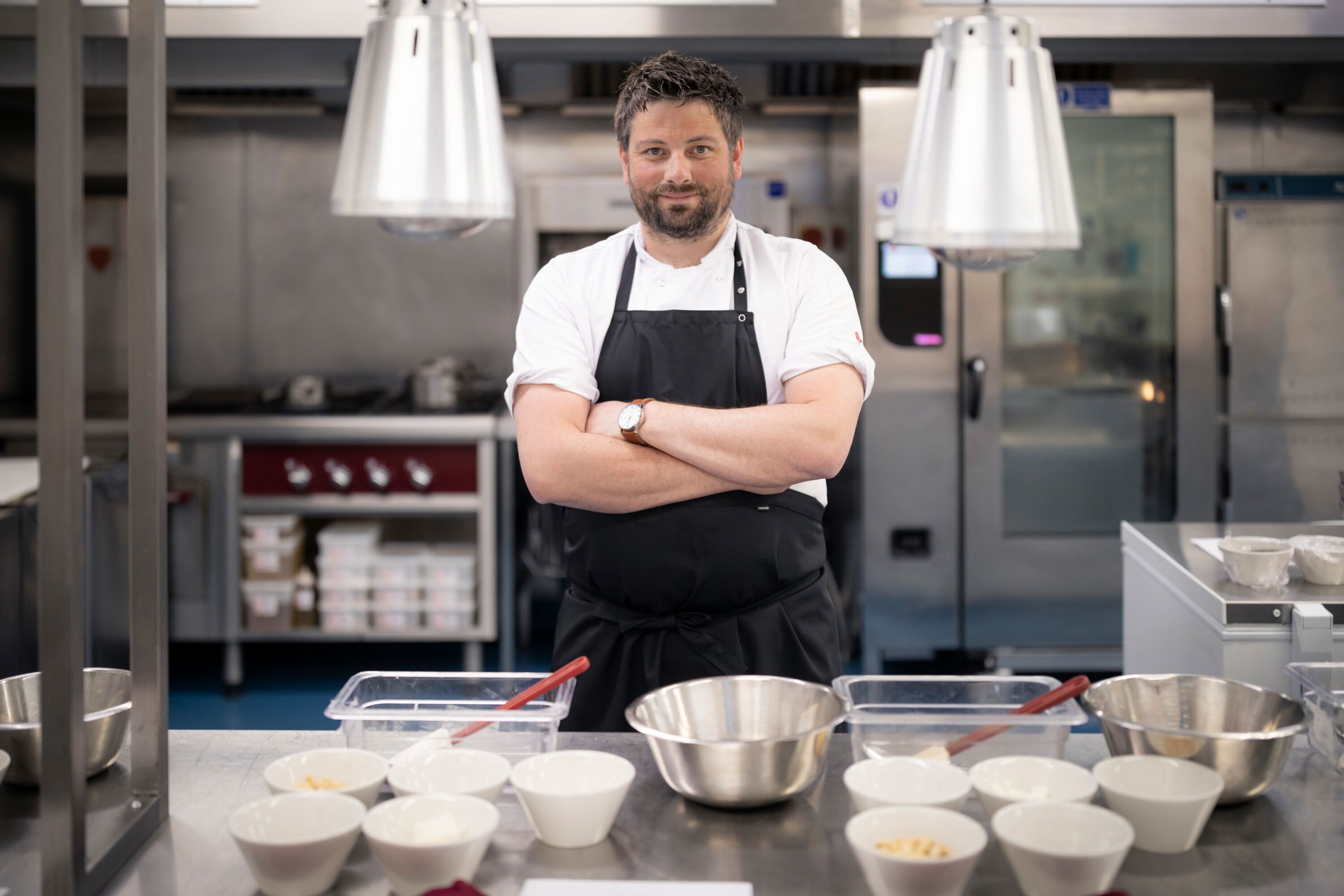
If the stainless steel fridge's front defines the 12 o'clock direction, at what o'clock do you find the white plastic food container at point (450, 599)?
The white plastic food container is roughly at 2 o'clock from the stainless steel fridge.

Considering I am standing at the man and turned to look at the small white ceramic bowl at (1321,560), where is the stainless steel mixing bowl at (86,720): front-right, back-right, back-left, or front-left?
back-right

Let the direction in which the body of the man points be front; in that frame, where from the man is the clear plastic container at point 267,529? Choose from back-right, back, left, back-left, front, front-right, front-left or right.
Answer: back-right

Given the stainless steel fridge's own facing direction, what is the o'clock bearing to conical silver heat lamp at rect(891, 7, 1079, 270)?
The conical silver heat lamp is roughly at 12 o'clock from the stainless steel fridge.

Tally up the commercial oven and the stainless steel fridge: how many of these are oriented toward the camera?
2

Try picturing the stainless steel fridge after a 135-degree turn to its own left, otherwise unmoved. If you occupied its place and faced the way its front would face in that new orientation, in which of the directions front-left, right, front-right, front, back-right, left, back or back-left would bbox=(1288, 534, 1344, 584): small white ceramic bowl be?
back-right

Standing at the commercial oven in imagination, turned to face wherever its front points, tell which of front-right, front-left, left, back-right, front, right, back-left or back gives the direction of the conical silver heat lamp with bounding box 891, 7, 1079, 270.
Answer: front

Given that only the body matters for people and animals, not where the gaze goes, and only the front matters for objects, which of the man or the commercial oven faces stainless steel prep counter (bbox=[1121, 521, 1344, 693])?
the commercial oven

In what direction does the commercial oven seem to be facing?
toward the camera

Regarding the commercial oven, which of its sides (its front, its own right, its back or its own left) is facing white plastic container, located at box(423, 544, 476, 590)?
right

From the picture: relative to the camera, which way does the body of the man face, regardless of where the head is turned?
toward the camera

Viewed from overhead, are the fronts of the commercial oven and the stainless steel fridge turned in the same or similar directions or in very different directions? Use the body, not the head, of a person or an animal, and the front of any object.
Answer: same or similar directions

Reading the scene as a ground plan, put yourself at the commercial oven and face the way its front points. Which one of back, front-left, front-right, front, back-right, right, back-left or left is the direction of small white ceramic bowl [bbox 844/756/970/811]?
front

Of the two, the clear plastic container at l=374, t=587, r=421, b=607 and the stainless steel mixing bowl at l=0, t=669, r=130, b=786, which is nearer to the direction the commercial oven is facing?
the stainless steel mixing bowl

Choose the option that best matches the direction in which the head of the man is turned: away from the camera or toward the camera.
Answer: toward the camera

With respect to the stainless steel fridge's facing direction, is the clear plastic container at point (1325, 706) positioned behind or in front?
in front

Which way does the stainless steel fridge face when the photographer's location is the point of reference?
facing the viewer

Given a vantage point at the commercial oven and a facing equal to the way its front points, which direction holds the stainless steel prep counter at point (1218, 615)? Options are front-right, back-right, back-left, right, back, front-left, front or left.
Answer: front
